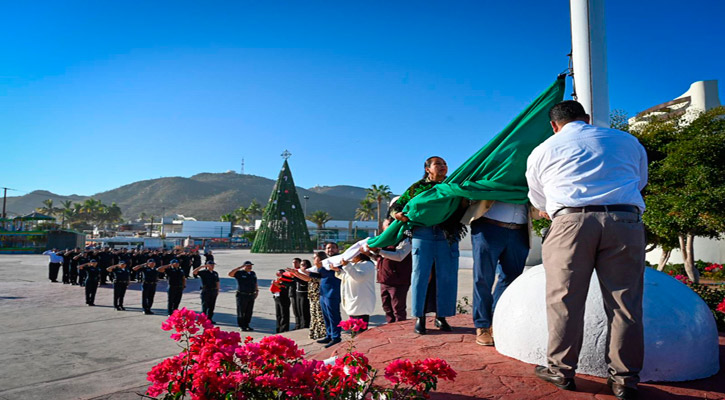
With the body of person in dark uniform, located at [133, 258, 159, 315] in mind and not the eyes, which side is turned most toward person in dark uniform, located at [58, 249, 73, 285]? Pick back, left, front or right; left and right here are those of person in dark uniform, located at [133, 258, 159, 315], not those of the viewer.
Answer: back

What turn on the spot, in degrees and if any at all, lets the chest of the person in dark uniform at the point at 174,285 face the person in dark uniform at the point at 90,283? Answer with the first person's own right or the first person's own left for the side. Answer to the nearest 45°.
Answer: approximately 135° to the first person's own right

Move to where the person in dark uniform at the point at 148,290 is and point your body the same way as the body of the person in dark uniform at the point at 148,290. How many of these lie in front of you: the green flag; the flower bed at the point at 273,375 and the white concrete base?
3

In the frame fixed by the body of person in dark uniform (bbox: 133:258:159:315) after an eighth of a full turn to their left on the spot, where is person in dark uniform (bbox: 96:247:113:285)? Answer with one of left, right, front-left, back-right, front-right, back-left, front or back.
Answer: back-left

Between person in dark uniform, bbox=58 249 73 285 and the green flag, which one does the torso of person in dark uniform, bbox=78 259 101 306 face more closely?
the green flag

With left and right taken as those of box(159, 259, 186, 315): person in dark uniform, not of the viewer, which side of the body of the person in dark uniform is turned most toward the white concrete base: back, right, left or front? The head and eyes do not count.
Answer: front
